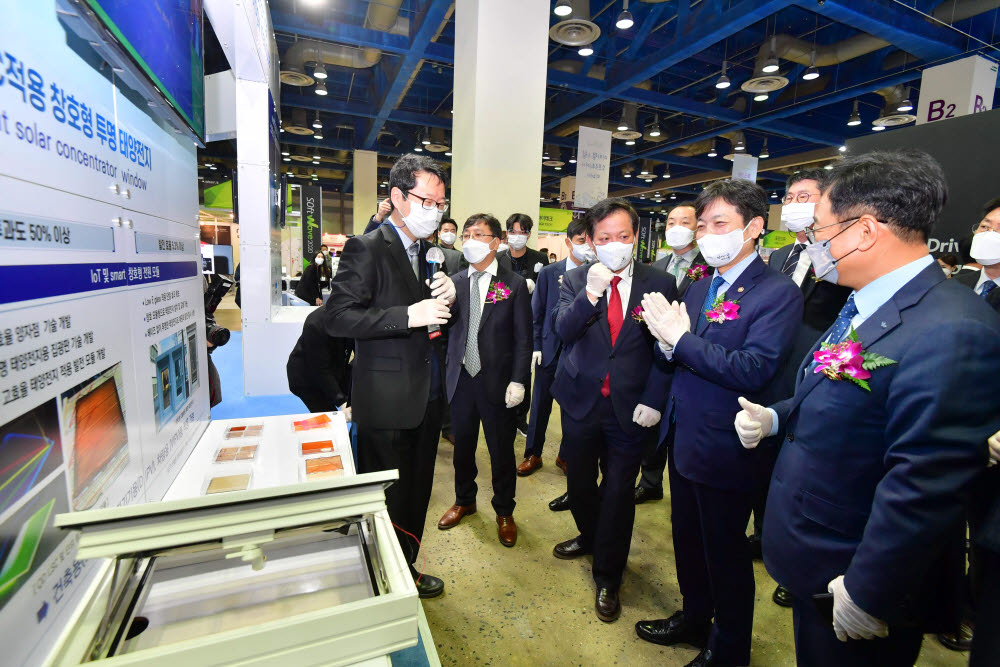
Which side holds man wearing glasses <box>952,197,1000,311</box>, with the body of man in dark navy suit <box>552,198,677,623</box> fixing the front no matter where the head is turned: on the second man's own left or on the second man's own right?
on the second man's own left

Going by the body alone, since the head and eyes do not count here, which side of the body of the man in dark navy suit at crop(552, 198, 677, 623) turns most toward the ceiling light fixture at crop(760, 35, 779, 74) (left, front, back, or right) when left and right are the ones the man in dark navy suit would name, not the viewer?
back

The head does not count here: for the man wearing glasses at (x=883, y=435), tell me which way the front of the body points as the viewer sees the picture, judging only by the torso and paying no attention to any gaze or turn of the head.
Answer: to the viewer's left
